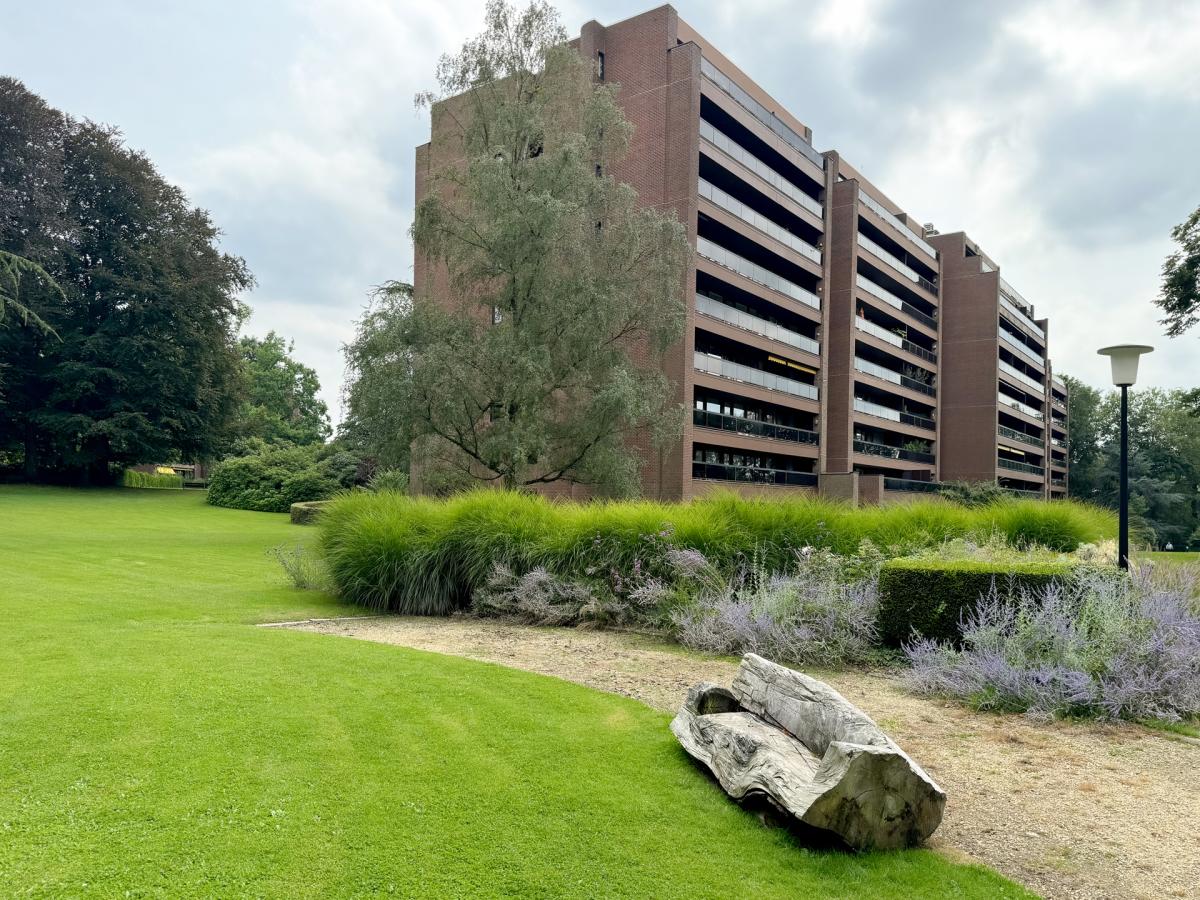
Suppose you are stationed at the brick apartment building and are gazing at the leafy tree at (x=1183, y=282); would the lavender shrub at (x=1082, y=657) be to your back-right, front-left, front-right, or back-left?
front-right

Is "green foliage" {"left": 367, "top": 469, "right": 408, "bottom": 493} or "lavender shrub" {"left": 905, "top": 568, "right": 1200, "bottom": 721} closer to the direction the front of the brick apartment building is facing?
the lavender shrub

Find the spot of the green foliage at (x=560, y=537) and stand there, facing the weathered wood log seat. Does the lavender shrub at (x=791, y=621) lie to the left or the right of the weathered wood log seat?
left

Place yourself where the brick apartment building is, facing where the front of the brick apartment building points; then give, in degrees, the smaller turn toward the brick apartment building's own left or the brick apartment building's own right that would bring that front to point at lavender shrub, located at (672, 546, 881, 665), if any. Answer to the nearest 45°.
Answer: approximately 45° to the brick apartment building's own right

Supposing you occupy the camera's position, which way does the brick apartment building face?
facing the viewer and to the right of the viewer

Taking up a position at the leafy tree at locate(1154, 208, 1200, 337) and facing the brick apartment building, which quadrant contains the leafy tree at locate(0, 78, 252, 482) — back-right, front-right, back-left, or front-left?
front-left

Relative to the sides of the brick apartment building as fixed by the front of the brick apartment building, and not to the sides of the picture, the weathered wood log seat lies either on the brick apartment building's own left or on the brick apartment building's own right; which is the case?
on the brick apartment building's own right

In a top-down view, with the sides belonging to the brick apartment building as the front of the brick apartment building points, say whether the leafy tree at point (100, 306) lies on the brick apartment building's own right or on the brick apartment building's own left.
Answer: on the brick apartment building's own right

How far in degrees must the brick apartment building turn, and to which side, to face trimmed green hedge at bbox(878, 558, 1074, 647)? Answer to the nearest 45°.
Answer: approximately 45° to its right

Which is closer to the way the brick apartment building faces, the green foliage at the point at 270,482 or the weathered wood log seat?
the weathered wood log seat

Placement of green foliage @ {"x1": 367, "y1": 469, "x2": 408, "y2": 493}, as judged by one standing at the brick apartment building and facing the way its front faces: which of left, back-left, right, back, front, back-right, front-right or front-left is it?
right

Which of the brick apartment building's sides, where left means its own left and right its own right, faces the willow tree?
right

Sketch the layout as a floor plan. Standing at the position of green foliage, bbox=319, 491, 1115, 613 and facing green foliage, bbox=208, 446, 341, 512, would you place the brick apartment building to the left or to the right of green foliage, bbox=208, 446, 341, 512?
right

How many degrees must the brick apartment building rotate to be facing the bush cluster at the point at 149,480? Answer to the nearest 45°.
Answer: approximately 135° to its right
